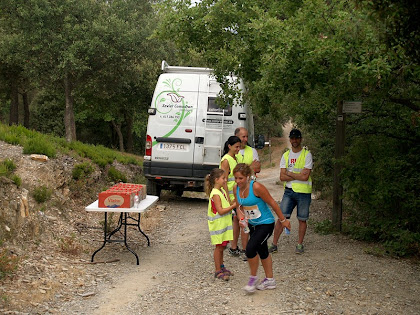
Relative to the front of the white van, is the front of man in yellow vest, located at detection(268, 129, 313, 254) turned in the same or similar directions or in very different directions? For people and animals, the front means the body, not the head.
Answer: very different directions

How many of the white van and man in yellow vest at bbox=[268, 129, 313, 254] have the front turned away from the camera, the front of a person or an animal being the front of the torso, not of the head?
1

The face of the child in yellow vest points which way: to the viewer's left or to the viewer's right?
to the viewer's right

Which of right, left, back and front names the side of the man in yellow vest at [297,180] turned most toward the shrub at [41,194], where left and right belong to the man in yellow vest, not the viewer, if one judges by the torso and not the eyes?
right

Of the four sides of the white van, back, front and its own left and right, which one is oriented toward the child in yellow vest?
back

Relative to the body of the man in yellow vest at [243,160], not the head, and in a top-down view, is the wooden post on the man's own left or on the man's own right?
on the man's own left

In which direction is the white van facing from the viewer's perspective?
away from the camera

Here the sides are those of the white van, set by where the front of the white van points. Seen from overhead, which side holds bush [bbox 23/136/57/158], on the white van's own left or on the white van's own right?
on the white van's own left

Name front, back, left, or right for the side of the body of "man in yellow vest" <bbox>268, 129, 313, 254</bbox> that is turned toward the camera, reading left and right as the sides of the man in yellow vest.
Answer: front

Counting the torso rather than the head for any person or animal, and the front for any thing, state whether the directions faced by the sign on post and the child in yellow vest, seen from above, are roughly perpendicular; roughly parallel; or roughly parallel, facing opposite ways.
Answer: roughly perpendicular

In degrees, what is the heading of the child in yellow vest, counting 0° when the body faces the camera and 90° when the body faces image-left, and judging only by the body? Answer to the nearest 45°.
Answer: approximately 270°
